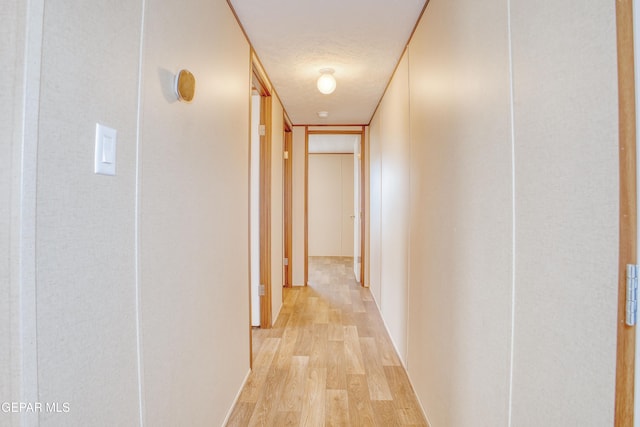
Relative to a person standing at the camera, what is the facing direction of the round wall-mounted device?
facing the viewer and to the right of the viewer

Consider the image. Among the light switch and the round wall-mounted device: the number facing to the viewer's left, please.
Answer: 0

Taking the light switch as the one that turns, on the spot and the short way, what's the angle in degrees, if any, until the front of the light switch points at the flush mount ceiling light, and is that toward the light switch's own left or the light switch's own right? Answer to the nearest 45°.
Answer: approximately 90° to the light switch's own left

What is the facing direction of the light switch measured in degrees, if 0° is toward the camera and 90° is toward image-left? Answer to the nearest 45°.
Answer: approximately 315°

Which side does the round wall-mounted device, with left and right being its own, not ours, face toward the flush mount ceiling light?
left

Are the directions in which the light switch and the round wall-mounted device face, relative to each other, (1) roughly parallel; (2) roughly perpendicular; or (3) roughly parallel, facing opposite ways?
roughly parallel
